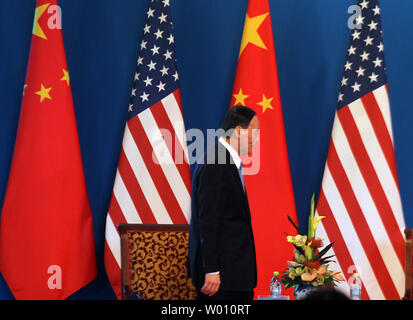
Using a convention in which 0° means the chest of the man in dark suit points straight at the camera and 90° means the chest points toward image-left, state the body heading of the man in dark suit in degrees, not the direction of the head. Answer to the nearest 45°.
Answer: approximately 270°

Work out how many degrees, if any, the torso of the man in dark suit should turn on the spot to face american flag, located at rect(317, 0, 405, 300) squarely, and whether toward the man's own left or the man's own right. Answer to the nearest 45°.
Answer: approximately 45° to the man's own left

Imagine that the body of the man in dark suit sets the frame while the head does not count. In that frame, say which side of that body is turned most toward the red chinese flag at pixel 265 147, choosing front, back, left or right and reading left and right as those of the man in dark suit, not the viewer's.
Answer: left

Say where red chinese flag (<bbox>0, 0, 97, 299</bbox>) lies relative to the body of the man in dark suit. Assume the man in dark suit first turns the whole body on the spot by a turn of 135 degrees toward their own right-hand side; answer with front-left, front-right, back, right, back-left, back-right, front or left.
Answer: right

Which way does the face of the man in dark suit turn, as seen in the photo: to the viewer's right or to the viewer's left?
to the viewer's right
